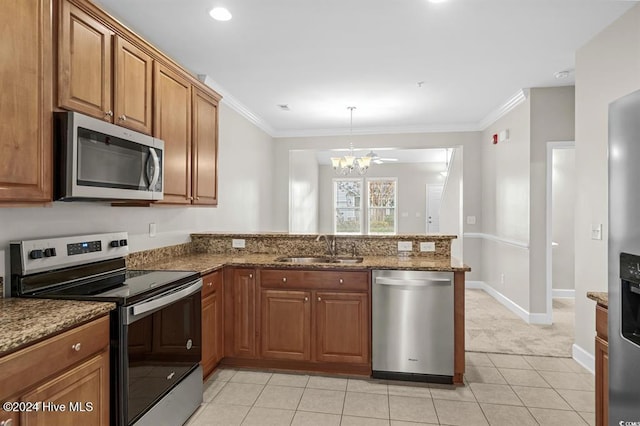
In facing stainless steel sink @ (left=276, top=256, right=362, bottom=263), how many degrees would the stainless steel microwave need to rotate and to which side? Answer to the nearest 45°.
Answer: approximately 45° to its left

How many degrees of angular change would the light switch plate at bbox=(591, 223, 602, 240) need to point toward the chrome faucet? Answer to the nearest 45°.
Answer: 0° — it already faces it

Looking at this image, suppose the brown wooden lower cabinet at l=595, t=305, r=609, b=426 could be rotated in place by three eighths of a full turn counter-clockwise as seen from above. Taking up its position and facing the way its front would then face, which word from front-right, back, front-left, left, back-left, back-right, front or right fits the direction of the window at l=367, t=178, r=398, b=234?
back-left

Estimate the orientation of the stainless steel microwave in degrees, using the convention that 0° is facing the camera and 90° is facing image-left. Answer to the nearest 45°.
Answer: approximately 315°

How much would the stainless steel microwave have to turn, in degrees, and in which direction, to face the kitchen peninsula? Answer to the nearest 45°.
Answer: approximately 45° to its left

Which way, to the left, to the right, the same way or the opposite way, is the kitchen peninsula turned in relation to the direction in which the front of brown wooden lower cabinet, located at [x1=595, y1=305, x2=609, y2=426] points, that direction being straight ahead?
to the left

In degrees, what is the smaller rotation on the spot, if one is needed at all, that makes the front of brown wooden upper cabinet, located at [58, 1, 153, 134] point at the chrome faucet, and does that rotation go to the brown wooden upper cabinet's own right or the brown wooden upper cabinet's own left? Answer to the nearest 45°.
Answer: approximately 45° to the brown wooden upper cabinet's own left

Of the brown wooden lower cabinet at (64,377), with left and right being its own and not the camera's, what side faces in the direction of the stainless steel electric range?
left

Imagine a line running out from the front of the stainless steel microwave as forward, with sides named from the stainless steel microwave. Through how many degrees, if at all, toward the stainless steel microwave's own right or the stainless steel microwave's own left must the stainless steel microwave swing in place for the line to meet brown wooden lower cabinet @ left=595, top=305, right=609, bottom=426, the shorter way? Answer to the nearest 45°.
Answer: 0° — it already faces it

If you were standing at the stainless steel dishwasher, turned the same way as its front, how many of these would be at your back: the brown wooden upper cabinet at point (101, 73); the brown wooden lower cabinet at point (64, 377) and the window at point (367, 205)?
1

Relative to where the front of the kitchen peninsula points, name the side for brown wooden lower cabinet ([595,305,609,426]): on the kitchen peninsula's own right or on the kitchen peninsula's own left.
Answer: on the kitchen peninsula's own left

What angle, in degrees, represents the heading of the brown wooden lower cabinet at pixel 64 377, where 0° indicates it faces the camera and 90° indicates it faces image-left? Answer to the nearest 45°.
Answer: approximately 315°

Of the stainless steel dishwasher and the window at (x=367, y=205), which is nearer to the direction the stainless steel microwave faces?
the stainless steel dishwasher

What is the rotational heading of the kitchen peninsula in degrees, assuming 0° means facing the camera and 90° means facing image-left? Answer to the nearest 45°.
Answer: approximately 0°
